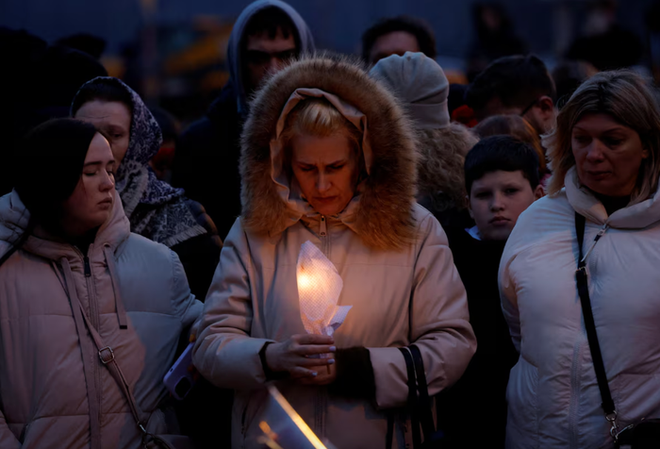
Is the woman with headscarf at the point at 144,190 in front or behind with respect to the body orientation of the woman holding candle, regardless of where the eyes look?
behind

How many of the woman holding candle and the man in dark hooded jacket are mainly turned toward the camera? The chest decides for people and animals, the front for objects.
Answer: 2

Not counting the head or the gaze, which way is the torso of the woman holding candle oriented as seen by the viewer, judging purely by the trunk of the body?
toward the camera

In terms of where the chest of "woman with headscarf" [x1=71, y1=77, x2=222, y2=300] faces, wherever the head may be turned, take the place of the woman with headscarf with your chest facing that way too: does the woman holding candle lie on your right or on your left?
on your left

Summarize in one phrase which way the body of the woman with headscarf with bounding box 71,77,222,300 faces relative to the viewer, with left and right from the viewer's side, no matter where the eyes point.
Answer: facing the viewer and to the left of the viewer

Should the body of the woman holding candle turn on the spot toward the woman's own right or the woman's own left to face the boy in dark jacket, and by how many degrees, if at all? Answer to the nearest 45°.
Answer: approximately 135° to the woman's own left

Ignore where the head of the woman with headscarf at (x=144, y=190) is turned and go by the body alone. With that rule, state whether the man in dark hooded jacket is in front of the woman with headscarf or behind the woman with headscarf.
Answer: behind

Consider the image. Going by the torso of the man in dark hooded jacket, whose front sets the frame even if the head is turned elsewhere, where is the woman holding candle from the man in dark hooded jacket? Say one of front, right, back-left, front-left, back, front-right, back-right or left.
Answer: front
